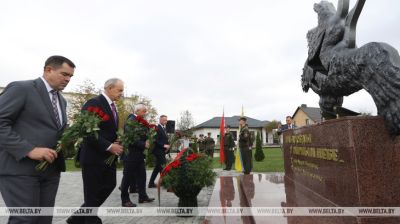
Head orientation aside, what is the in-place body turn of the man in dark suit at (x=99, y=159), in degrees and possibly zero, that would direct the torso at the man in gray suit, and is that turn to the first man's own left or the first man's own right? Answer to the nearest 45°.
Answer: approximately 135° to the first man's own right

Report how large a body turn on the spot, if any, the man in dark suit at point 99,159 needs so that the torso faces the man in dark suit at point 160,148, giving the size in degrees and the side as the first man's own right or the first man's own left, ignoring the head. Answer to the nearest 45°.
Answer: approximately 45° to the first man's own left

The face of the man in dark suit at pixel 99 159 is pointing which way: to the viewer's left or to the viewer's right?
to the viewer's right

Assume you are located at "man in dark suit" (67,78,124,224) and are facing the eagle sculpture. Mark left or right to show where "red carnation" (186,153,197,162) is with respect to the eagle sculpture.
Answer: left

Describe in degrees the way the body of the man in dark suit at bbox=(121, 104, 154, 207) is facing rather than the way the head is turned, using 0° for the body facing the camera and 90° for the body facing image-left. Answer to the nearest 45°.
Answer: approximately 270°

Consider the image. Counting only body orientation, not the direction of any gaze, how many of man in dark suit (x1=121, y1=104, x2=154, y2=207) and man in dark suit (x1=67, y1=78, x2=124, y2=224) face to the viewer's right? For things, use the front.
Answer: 2

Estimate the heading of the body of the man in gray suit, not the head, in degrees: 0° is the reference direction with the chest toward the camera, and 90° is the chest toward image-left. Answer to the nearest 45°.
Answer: approximately 315°

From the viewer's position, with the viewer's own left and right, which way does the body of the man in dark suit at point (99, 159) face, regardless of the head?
facing to the right of the viewer

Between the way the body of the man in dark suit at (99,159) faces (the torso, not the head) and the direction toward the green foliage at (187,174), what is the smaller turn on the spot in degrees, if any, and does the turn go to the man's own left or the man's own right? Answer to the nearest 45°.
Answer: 0° — they already face it

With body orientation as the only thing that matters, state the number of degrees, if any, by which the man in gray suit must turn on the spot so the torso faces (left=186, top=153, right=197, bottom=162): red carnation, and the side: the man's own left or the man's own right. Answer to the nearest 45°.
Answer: approximately 90° to the man's own left

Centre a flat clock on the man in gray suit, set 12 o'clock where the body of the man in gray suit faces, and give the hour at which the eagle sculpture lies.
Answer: The eagle sculpture is roughly at 11 o'clock from the man in gray suit.
